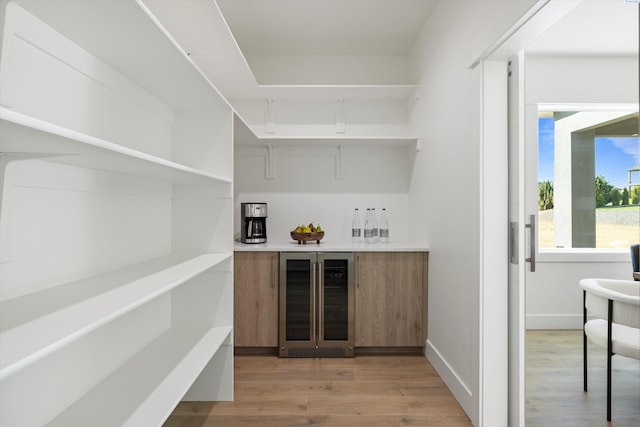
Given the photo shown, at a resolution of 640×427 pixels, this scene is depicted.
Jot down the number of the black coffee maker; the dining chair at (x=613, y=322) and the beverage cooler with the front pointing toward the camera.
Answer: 2

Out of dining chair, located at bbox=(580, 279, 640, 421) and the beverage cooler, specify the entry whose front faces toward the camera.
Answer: the beverage cooler

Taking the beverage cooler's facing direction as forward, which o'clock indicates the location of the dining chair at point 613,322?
The dining chair is roughly at 10 o'clock from the beverage cooler.

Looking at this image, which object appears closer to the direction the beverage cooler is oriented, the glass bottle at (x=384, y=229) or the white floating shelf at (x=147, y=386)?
the white floating shelf

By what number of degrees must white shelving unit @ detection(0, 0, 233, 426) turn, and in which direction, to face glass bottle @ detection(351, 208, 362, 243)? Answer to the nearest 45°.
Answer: approximately 90° to its left

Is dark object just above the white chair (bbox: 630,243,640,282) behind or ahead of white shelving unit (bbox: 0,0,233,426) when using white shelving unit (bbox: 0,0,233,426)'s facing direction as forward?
ahead

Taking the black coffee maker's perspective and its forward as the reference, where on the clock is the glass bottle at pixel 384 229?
The glass bottle is roughly at 9 o'clock from the black coffee maker.

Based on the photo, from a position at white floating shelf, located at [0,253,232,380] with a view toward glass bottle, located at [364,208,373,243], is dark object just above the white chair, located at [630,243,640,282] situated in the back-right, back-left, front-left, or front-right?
front-right

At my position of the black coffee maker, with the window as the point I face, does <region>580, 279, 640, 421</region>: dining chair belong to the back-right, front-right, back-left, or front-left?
front-right

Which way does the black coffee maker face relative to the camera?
toward the camera

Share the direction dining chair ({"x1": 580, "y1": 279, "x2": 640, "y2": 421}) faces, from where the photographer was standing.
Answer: facing away from the viewer and to the right of the viewer

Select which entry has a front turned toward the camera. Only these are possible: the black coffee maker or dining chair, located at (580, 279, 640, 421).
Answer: the black coffee maker

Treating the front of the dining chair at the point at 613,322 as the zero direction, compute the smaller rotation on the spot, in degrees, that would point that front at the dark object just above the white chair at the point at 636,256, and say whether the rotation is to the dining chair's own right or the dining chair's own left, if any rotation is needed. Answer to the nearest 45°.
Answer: approximately 45° to the dining chair's own left

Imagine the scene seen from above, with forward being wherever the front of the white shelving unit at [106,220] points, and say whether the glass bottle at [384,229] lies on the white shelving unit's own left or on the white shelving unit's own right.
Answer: on the white shelving unit's own left

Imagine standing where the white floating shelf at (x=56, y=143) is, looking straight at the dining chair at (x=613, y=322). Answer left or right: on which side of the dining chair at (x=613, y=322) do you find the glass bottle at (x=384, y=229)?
left

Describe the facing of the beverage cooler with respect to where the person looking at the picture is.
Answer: facing the viewer
